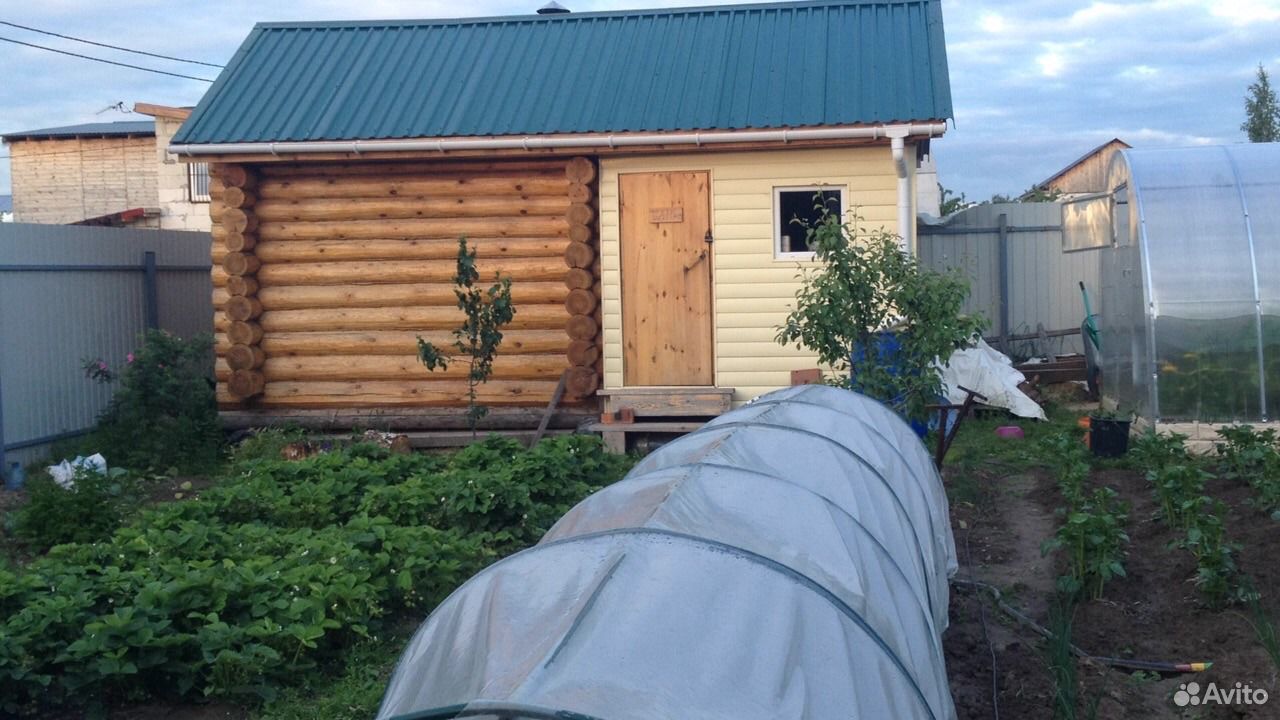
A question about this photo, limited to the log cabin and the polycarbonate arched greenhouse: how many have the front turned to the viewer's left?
1

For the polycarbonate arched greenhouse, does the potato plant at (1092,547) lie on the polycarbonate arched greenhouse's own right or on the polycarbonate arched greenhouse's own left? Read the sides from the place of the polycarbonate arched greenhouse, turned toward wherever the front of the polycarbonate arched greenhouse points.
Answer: on the polycarbonate arched greenhouse's own left

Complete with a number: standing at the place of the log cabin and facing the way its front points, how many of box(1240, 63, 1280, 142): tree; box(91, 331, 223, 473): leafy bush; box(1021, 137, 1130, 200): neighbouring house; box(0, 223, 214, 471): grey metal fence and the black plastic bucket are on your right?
2

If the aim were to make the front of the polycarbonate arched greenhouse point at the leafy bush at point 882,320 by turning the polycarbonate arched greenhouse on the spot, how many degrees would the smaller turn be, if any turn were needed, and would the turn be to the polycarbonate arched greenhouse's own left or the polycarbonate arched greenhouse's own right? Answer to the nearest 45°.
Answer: approximately 45° to the polycarbonate arched greenhouse's own left

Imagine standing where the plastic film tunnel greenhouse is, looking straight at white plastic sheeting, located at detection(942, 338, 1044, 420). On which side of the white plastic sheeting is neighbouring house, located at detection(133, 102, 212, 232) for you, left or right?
left

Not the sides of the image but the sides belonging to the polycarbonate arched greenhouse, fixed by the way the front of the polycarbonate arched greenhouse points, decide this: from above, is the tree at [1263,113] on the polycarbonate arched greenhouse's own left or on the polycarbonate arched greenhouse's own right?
on the polycarbonate arched greenhouse's own right

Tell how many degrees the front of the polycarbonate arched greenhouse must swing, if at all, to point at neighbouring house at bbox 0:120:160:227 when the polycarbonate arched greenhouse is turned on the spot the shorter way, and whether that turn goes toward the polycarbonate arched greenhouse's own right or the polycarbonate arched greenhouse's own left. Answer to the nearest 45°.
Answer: approximately 45° to the polycarbonate arched greenhouse's own right

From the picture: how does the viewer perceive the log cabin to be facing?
facing the viewer

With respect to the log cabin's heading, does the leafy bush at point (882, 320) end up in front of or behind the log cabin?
in front

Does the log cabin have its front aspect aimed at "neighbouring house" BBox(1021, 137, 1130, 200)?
no

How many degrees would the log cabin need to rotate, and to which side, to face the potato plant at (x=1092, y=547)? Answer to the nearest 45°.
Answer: approximately 45° to its left

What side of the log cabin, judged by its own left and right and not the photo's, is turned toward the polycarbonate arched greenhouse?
left

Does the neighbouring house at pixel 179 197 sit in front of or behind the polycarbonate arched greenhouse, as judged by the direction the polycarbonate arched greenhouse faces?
in front

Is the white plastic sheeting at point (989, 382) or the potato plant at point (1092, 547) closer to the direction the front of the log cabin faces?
the potato plant

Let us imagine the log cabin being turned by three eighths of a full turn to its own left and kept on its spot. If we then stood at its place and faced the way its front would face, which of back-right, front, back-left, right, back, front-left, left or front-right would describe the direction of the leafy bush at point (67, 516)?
back

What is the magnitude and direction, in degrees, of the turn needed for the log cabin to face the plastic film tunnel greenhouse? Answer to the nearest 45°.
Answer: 0° — it already faces it

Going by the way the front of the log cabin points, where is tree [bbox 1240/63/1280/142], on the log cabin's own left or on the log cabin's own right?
on the log cabin's own left

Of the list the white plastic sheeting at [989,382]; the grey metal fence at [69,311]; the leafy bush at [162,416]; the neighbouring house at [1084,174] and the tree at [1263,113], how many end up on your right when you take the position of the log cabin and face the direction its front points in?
2

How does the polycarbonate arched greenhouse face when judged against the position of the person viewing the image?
facing to the left of the viewer

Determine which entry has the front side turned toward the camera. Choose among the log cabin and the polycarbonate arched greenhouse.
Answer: the log cabin

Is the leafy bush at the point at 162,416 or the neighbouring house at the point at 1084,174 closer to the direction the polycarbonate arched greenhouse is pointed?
the leafy bush
